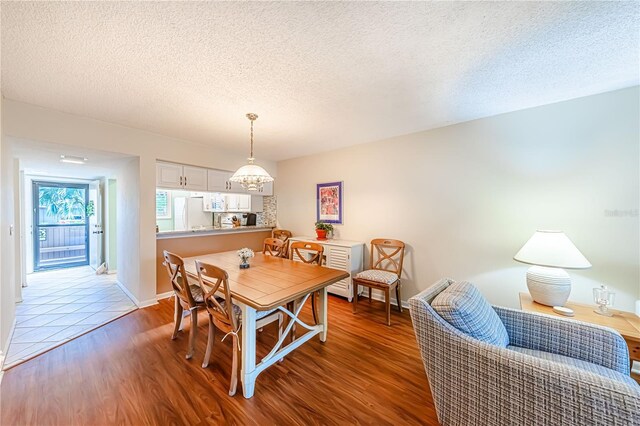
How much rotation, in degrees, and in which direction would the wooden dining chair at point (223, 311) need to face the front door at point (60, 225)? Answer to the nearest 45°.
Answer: approximately 90° to its left

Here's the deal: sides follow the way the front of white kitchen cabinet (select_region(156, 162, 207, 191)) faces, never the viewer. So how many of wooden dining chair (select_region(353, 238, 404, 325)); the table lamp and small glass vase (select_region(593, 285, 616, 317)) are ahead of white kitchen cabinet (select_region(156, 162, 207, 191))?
3

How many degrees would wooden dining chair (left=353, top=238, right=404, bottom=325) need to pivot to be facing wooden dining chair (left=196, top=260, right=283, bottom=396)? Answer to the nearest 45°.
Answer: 0° — it already faces it

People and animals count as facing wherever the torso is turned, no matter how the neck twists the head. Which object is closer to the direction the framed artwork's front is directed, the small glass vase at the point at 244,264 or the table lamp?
the small glass vase

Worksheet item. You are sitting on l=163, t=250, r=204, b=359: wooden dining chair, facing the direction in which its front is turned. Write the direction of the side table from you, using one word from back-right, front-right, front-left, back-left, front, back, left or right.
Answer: right

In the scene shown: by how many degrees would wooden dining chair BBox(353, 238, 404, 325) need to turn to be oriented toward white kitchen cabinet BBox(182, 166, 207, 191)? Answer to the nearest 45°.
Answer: approximately 45° to its right

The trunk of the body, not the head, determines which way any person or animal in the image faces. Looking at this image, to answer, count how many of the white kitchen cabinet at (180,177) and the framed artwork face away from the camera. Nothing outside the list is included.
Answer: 0

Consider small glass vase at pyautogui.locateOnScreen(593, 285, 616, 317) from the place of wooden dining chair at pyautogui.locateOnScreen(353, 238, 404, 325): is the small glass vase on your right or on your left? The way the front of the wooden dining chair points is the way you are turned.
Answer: on your left

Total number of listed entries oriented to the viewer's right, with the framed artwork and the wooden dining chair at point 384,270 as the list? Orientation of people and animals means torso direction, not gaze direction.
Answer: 0

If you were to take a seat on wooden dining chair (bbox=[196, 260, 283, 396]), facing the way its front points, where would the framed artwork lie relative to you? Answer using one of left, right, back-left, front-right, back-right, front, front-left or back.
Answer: front

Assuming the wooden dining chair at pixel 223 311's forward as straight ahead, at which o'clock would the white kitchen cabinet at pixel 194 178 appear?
The white kitchen cabinet is roughly at 10 o'clock from the wooden dining chair.

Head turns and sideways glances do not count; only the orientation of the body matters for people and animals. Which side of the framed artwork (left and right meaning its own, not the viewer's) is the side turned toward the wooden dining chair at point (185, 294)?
front

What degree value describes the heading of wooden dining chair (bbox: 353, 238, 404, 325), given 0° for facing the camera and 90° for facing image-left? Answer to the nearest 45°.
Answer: approximately 45°

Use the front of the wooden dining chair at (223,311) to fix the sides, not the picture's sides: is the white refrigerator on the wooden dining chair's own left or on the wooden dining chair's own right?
on the wooden dining chair's own left

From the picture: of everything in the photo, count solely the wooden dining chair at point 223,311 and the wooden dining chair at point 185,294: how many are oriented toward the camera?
0

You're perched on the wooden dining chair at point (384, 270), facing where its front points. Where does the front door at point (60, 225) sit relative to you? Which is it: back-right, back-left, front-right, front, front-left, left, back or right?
front-right

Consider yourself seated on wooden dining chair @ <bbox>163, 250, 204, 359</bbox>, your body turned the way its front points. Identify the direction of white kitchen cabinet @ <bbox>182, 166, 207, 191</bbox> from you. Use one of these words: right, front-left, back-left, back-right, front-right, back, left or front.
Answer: front-left

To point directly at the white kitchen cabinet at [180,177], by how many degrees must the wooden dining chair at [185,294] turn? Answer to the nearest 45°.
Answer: approximately 45° to its left

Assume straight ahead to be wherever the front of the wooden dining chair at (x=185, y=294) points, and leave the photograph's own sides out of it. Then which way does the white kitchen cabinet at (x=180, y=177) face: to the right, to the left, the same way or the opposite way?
to the right

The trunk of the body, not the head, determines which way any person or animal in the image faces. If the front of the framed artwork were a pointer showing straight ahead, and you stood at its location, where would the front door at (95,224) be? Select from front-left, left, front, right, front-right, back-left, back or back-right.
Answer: front-right
